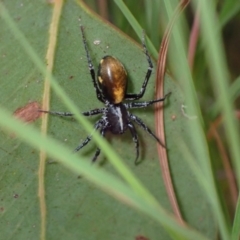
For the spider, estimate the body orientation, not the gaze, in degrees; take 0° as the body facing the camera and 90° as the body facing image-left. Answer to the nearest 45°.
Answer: approximately 0°
